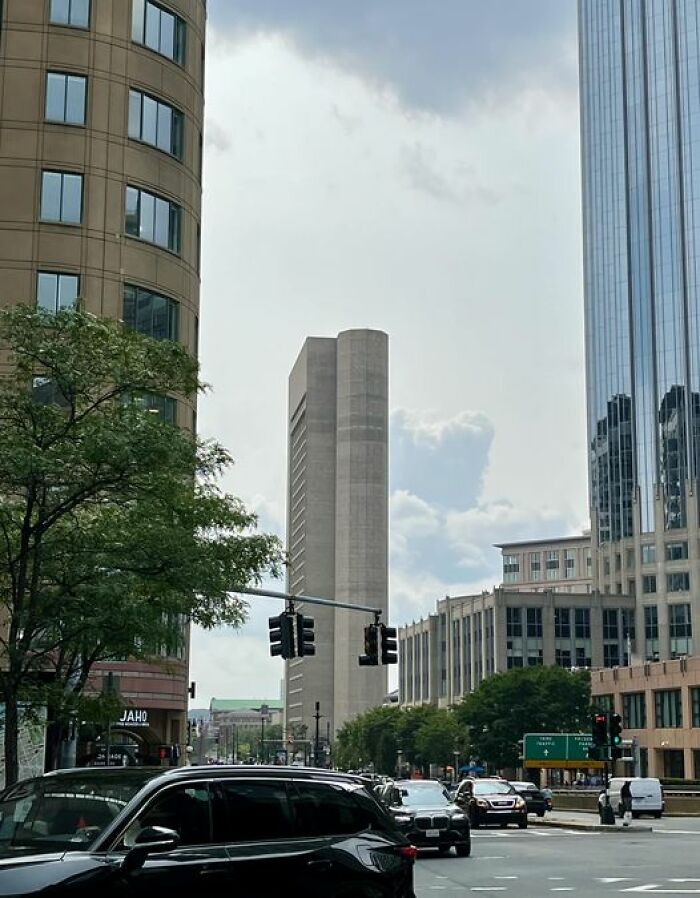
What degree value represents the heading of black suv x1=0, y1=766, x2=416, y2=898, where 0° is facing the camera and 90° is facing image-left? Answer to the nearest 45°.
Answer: approximately 45°

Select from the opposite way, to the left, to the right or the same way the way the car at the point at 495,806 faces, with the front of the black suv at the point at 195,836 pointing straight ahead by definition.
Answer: to the left

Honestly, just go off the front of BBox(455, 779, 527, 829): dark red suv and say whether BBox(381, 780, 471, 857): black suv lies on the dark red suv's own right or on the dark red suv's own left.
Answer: on the dark red suv's own right

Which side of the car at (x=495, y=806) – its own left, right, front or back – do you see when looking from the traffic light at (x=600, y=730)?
left

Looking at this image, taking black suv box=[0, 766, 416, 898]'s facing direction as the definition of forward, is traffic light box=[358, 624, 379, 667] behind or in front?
behind

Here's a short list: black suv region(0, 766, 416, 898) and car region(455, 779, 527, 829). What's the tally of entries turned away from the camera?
0

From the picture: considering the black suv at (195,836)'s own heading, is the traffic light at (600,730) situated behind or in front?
behind

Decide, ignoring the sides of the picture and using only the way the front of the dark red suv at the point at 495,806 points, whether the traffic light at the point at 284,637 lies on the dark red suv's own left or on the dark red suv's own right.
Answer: on the dark red suv's own right

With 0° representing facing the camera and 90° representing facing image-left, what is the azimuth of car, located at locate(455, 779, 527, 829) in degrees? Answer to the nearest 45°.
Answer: approximately 315°

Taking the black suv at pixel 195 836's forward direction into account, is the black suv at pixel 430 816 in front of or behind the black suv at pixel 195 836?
behind

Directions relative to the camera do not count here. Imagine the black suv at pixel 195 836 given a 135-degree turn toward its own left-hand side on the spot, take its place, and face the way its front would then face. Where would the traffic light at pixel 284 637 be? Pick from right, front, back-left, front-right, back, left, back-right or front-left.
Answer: left
